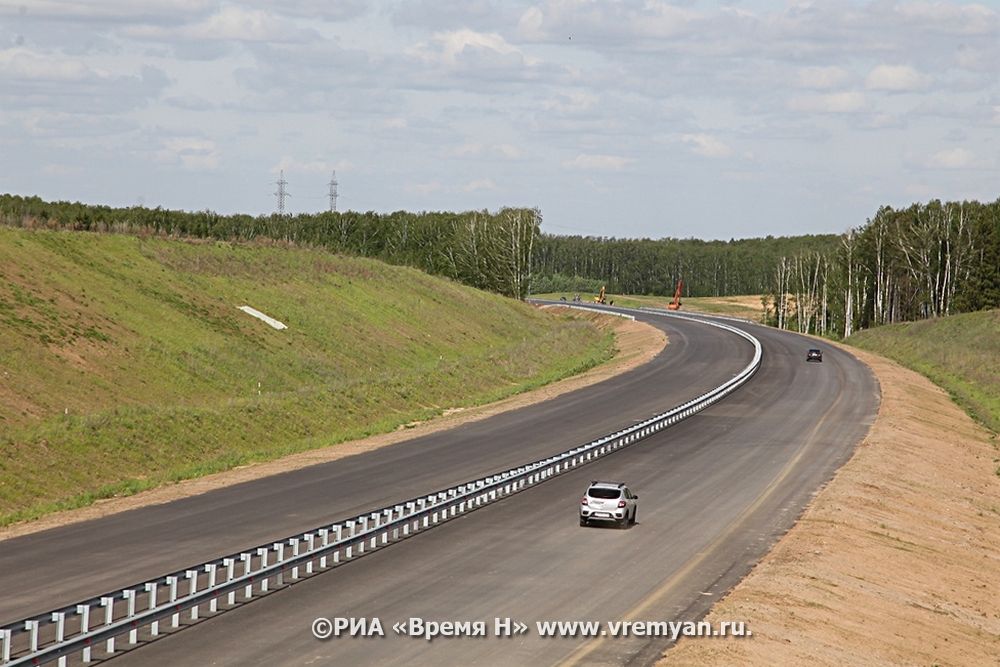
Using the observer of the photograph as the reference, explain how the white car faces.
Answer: facing away from the viewer and to the right of the viewer

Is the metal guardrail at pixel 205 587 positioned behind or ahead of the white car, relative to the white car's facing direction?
behind
